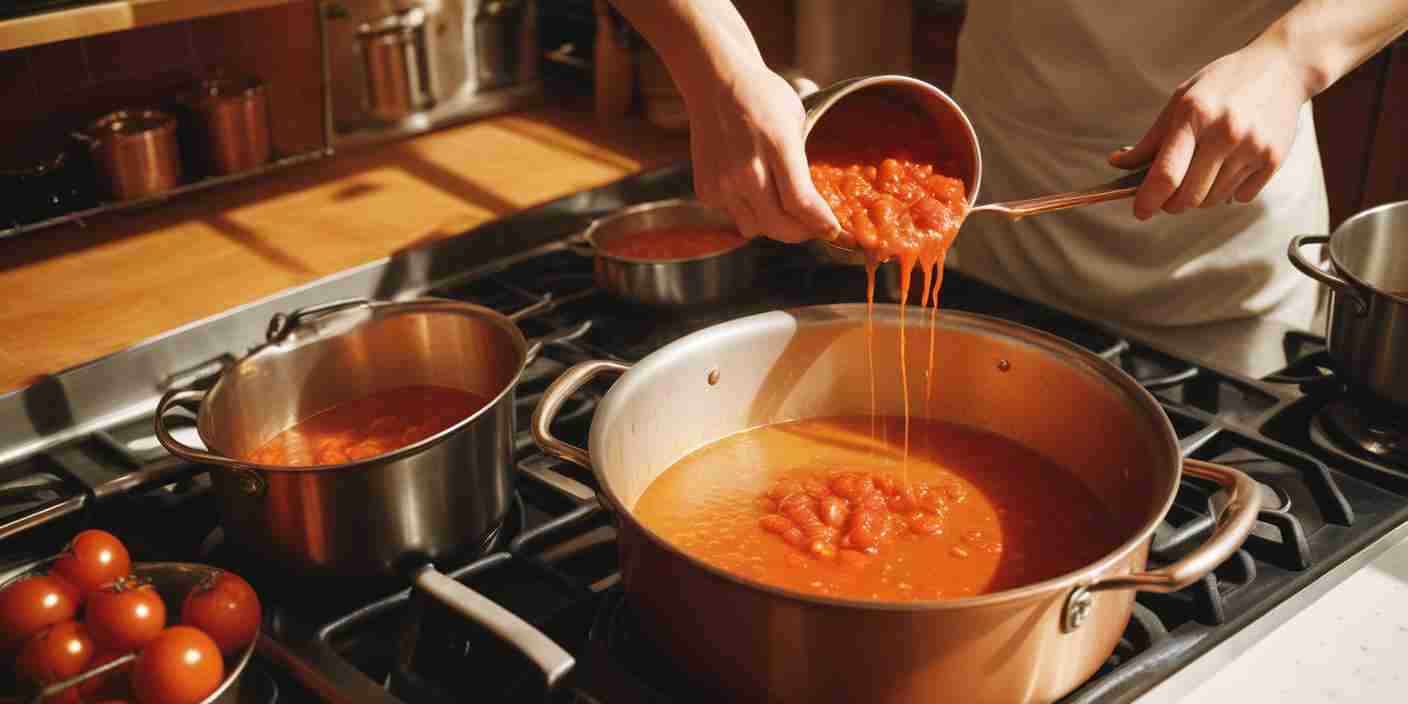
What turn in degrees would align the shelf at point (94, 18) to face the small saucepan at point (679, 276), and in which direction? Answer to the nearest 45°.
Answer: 0° — it already faces it

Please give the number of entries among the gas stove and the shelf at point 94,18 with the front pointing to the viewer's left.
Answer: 0

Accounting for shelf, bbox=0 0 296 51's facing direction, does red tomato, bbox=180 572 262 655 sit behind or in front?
in front

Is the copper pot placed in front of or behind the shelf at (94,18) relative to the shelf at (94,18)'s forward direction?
in front

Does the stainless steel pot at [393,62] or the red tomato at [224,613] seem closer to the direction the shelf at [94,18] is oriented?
the red tomato

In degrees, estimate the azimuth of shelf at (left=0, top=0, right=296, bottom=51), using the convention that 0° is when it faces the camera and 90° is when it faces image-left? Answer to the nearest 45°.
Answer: approximately 315°

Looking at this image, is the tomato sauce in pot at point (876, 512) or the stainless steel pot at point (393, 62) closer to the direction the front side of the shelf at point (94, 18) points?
the tomato sauce in pot

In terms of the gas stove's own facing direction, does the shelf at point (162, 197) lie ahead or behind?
behind
